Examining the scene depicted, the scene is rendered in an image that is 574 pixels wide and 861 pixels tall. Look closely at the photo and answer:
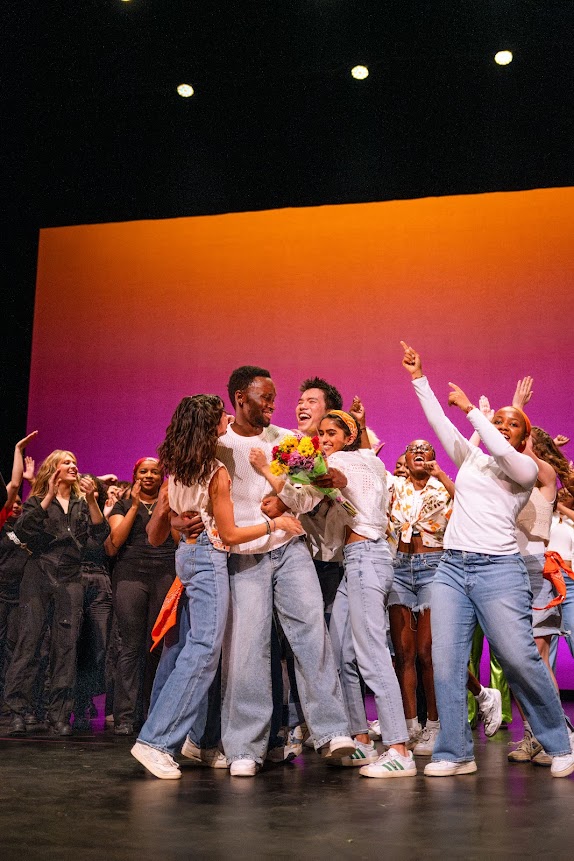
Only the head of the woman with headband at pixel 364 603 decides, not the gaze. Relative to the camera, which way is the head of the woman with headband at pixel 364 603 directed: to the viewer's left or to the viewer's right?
to the viewer's left

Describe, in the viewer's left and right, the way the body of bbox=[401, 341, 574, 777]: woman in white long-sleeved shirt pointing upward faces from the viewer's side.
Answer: facing the viewer and to the left of the viewer

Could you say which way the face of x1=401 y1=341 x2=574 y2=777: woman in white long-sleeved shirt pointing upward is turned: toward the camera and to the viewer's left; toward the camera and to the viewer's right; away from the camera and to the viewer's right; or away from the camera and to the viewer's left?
toward the camera and to the viewer's left

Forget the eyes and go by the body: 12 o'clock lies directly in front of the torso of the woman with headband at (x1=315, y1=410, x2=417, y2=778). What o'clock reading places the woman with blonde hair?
The woman with blonde hair is roughly at 1 o'clock from the woman with headband.

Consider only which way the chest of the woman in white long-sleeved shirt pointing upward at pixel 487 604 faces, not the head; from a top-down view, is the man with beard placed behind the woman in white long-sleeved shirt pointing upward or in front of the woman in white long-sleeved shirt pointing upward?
in front

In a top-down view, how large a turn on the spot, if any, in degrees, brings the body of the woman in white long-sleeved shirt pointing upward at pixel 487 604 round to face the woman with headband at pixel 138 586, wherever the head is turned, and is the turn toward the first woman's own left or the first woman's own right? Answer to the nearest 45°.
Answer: approximately 90° to the first woman's own right

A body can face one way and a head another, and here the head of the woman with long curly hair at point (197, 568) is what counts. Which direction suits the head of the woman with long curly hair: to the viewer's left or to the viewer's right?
to the viewer's right

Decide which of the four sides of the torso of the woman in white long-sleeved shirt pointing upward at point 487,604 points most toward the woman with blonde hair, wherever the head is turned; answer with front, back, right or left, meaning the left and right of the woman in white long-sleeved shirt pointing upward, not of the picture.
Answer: right

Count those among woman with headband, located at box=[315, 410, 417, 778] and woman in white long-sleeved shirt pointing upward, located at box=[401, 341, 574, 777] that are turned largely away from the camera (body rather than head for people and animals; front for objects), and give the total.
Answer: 0

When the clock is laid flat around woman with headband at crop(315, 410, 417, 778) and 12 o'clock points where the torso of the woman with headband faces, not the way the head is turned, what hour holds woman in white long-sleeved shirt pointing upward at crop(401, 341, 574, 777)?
The woman in white long-sleeved shirt pointing upward is roughly at 7 o'clock from the woman with headband.

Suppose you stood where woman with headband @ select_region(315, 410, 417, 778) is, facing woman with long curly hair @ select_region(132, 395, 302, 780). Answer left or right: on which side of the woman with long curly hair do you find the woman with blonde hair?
right
